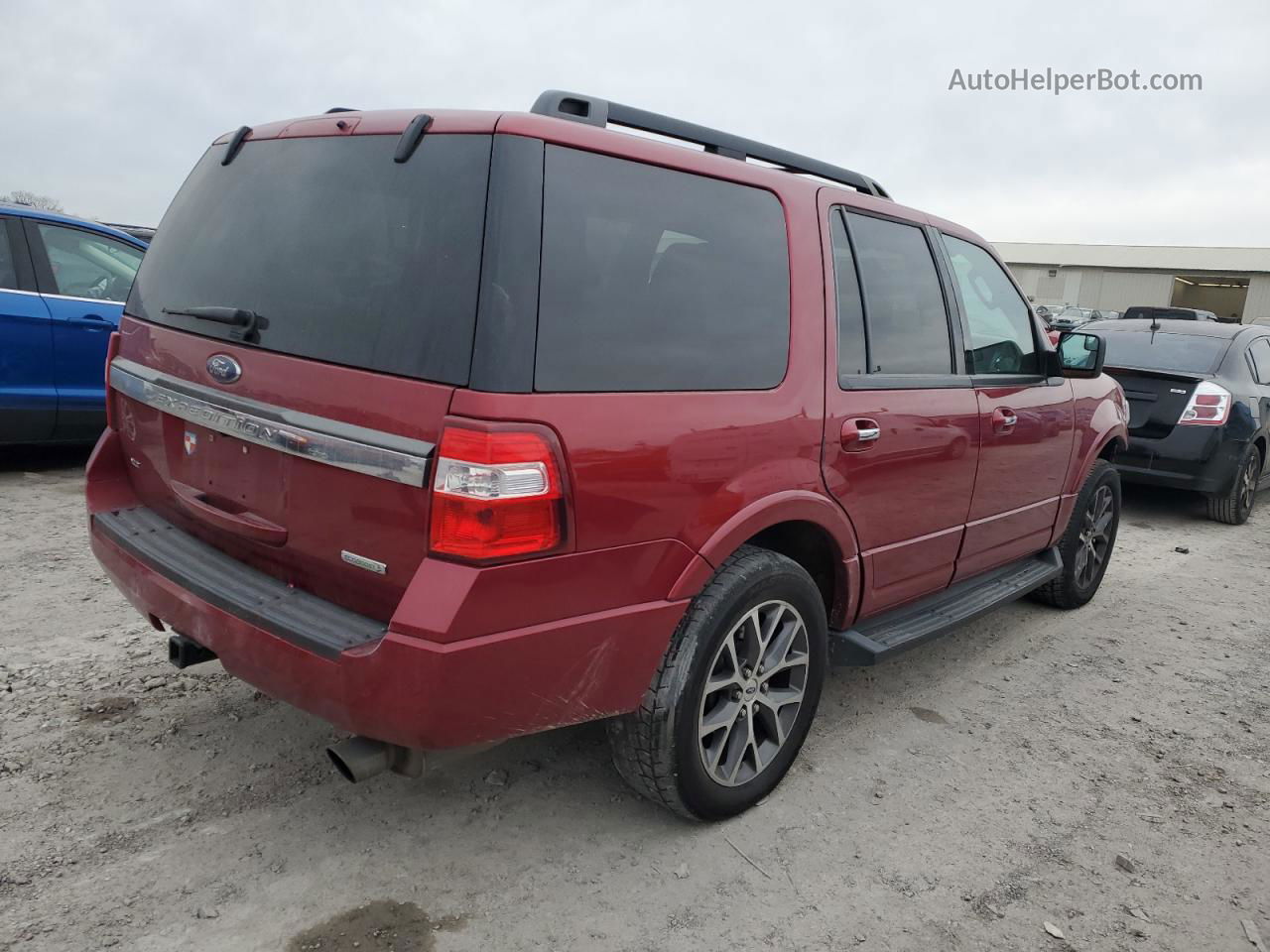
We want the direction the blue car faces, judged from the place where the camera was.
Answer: facing to the right of the viewer

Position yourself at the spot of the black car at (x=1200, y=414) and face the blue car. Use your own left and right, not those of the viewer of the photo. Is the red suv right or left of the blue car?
left

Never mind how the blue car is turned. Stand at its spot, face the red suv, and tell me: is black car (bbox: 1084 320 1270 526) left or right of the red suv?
left

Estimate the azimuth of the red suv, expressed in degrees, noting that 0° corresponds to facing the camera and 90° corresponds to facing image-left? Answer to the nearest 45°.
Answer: approximately 225°

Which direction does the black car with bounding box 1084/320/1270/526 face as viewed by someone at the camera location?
facing away from the viewer and to the right of the viewer

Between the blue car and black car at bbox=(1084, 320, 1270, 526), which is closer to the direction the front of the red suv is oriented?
the black car

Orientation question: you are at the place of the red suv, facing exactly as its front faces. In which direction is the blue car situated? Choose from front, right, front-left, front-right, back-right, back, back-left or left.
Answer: left
